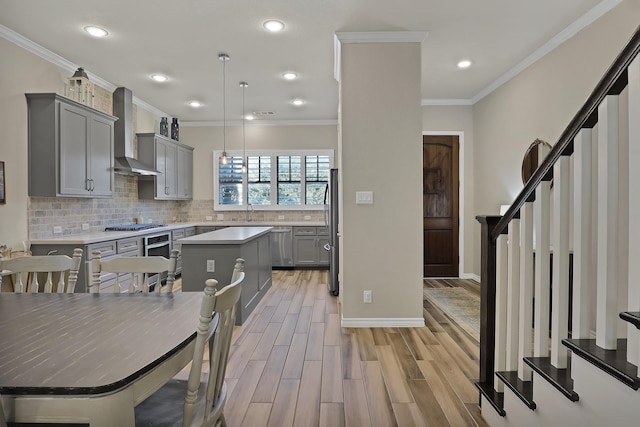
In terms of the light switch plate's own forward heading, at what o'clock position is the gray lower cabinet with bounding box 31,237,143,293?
The gray lower cabinet is roughly at 3 o'clock from the light switch plate.

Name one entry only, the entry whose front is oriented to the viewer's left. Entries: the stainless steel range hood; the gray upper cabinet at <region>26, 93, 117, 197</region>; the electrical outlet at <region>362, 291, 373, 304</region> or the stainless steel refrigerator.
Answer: the stainless steel refrigerator

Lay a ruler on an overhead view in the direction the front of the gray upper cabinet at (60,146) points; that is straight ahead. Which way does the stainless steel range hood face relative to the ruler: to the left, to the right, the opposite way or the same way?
the same way

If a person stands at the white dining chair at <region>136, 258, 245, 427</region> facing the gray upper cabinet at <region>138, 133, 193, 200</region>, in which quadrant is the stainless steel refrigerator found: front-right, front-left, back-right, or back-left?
front-right

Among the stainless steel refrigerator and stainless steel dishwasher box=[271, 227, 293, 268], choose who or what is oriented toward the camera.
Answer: the stainless steel dishwasher

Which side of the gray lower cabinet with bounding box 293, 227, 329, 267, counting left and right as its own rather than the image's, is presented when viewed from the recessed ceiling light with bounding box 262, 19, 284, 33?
front

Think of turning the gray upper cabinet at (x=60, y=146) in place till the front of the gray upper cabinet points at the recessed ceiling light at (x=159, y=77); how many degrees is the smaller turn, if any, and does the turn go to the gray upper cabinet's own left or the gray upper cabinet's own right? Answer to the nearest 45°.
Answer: approximately 90° to the gray upper cabinet's own left

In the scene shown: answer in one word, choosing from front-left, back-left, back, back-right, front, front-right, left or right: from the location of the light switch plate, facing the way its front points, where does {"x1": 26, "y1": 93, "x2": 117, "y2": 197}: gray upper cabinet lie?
right

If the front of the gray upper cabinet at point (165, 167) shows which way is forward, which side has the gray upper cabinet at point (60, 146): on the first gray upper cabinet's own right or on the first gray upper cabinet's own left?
on the first gray upper cabinet's own right

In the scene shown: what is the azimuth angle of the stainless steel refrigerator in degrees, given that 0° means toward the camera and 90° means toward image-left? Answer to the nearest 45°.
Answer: approximately 90°

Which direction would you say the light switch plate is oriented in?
toward the camera

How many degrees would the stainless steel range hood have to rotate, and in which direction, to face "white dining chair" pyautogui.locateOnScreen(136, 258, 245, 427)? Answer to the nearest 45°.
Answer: approximately 45° to its right

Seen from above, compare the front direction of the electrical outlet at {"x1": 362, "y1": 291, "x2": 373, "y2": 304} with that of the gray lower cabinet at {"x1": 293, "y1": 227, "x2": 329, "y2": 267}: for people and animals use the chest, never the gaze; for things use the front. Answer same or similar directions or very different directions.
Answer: same or similar directions

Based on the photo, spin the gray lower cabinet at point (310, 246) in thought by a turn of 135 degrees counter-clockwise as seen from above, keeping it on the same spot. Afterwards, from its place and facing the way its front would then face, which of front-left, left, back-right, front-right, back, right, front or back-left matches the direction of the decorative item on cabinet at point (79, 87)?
back

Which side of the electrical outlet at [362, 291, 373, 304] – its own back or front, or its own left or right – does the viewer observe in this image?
front

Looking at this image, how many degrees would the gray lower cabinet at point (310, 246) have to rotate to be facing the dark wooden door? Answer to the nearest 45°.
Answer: approximately 45° to its left
